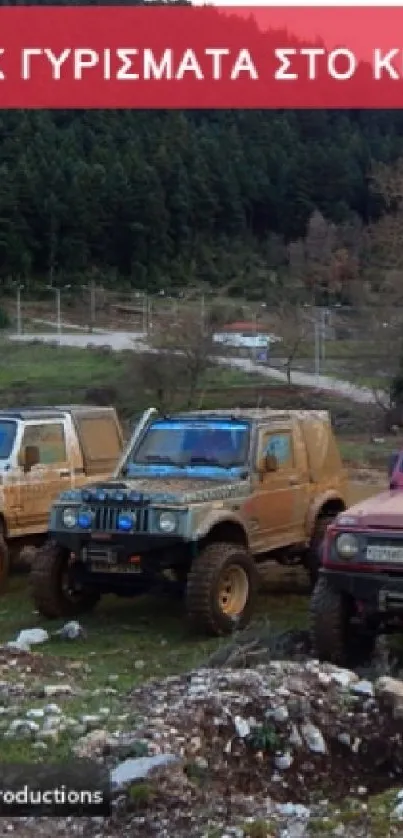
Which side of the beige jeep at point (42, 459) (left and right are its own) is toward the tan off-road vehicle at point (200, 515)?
left

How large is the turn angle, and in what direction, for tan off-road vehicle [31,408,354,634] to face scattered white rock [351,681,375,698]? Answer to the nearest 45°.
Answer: approximately 45° to its left

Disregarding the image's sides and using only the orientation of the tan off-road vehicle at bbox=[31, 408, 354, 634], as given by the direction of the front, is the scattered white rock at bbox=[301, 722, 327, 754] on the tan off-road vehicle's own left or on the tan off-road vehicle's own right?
on the tan off-road vehicle's own left

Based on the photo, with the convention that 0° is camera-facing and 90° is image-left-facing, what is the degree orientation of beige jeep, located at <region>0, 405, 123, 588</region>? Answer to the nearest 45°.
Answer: approximately 45°

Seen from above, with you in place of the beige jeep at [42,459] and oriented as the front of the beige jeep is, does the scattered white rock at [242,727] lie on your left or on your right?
on your left

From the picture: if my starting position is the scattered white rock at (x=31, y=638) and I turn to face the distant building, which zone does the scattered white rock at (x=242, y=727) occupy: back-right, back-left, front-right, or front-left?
back-right

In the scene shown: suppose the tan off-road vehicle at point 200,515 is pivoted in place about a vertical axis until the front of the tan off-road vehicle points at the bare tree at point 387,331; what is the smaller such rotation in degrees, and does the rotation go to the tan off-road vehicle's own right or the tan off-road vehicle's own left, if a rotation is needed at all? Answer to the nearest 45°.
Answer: approximately 135° to the tan off-road vehicle's own right

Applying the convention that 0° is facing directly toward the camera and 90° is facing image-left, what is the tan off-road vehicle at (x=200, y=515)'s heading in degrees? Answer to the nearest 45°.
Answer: approximately 45°

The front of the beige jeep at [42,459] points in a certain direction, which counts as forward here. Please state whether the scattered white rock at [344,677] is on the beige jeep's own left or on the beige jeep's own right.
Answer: on the beige jeep's own left
